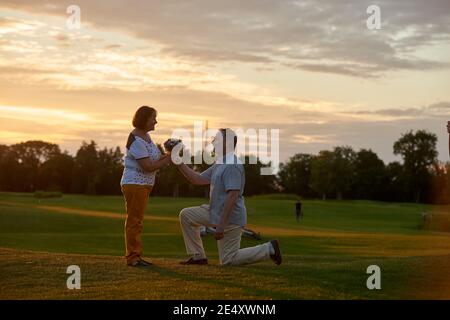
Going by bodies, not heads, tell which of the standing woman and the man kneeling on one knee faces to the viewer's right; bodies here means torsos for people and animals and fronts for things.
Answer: the standing woman

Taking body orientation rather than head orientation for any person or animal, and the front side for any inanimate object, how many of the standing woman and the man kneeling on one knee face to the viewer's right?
1

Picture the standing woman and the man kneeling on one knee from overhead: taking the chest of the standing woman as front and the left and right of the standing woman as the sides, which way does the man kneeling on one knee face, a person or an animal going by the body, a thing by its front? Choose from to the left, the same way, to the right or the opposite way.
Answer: the opposite way

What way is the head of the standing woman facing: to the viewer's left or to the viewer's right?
to the viewer's right

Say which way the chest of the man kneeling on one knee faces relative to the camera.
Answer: to the viewer's left

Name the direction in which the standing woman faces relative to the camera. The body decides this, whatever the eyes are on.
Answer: to the viewer's right

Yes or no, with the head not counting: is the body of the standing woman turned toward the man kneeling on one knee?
yes

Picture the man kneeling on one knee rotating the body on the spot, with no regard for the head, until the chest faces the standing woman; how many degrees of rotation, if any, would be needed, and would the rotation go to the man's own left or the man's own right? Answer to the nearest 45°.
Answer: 0° — they already face them

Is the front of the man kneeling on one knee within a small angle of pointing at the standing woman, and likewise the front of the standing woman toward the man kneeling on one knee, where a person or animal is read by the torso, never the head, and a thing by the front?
yes
